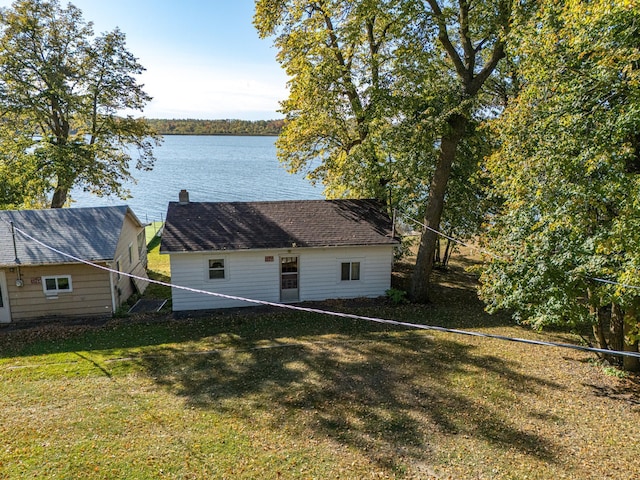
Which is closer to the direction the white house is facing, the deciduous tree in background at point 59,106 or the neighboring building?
the neighboring building

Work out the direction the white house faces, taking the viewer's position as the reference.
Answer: facing the viewer

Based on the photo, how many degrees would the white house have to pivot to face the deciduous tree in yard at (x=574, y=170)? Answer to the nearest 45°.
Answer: approximately 45° to its left

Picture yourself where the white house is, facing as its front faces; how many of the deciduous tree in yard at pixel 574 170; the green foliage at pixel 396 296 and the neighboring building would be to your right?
1

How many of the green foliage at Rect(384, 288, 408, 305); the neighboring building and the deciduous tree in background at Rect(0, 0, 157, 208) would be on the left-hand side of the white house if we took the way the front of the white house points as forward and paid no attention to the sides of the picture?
1

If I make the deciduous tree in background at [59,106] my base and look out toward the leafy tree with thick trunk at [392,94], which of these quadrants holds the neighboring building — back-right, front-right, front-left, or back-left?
front-right

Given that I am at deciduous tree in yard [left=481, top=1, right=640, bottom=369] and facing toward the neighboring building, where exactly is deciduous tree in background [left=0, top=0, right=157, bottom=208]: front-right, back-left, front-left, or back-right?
front-right

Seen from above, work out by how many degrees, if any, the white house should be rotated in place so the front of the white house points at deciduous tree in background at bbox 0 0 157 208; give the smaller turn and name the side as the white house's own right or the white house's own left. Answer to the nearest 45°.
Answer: approximately 135° to the white house's own right

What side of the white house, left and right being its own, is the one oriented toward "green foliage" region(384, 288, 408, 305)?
left

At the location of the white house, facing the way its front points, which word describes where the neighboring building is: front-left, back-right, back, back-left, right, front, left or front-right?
right

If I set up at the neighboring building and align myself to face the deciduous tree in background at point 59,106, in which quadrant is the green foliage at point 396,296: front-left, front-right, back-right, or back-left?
back-right
